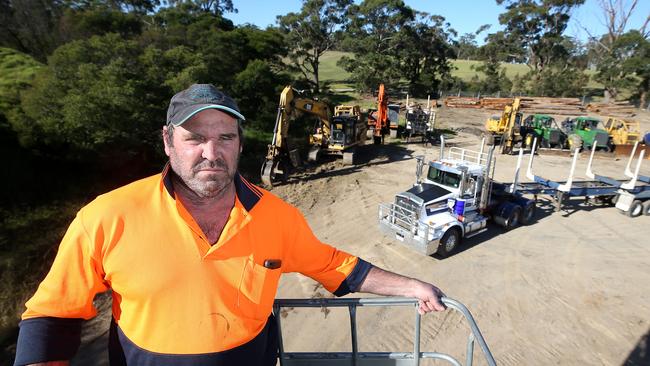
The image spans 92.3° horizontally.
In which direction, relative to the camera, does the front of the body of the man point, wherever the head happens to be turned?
toward the camera

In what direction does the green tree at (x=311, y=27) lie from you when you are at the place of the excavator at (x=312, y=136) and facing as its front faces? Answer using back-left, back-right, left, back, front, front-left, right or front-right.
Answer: back-right

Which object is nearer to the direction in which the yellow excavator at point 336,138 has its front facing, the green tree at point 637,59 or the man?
the man

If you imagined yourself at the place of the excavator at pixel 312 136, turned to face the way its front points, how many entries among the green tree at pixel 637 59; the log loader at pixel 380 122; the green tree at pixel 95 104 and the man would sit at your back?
2

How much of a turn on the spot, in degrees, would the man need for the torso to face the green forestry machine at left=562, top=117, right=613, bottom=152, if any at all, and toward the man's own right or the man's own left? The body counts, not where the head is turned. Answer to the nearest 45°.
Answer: approximately 135° to the man's own left

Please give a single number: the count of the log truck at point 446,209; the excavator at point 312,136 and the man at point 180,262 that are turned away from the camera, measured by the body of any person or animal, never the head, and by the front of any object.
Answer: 0

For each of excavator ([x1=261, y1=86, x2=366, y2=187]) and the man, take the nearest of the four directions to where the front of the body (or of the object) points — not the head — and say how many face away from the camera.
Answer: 0

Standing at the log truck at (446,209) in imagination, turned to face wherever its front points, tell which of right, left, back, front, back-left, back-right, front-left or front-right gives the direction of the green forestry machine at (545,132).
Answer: back-right

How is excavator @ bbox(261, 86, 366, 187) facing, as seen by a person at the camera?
facing the viewer and to the left of the viewer

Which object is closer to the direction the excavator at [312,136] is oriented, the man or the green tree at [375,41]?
the man

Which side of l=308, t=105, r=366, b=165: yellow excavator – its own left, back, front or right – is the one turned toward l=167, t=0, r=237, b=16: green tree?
right

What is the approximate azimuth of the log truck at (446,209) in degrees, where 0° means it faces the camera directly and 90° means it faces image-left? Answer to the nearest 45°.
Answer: approximately 45°

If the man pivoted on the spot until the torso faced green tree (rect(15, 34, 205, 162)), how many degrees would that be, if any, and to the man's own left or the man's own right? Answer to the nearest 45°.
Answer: approximately 180°

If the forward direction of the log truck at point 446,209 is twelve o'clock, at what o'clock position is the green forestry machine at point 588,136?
The green forestry machine is roughly at 5 o'clock from the log truck.
